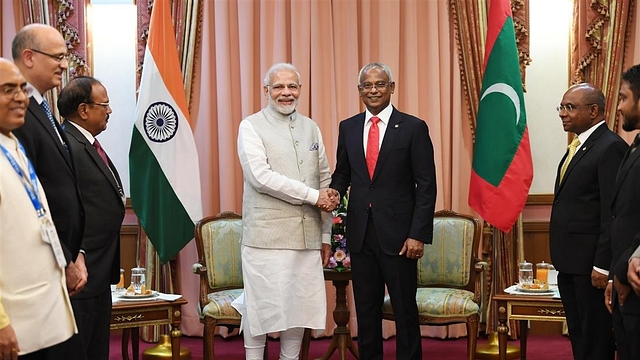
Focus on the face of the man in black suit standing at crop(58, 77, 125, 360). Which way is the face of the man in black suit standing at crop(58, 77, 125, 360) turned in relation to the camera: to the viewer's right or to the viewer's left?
to the viewer's right

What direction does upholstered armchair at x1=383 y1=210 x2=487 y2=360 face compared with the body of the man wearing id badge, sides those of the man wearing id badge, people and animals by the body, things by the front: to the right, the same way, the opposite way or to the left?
to the right

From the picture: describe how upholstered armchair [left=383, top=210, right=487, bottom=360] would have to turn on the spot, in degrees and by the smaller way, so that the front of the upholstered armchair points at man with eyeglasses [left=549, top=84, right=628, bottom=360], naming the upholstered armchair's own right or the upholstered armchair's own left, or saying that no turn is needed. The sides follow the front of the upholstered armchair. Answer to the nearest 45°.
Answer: approximately 45° to the upholstered armchair's own left

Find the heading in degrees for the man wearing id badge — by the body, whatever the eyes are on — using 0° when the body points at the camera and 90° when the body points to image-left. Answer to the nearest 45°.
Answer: approximately 315°

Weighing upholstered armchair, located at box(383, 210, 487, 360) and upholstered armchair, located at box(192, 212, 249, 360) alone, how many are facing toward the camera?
2

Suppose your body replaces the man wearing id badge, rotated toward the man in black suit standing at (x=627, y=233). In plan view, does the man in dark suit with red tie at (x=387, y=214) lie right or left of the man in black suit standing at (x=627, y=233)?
left

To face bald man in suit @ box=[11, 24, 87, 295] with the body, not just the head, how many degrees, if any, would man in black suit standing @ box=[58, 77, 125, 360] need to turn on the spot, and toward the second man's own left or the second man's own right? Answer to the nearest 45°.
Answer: approximately 90° to the second man's own right

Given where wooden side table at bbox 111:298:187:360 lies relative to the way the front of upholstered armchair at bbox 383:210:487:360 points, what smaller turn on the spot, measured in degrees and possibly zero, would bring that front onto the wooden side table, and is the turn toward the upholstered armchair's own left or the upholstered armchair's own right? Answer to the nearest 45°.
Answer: approximately 45° to the upholstered armchair's own right

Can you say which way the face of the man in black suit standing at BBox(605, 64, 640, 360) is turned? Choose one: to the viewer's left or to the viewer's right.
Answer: to the viewer's left

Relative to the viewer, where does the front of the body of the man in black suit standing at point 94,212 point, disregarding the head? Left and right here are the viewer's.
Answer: facing to the right of the viewer

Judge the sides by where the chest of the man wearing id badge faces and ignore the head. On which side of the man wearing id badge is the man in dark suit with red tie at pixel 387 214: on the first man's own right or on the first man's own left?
on the first man's own left

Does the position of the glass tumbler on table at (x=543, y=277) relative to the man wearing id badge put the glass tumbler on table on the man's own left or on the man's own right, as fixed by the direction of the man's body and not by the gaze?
on the man's own left

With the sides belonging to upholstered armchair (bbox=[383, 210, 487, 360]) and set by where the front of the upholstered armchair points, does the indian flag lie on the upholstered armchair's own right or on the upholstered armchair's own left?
on the upholstered armchair's own right
